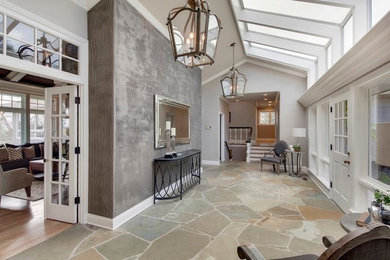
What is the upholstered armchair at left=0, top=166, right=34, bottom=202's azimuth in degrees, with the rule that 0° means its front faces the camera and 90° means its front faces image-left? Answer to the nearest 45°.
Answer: approximately 225°

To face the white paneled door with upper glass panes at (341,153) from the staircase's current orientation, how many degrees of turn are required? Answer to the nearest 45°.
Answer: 0° — it already faces it

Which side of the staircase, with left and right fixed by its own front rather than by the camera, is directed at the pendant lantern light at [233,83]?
front

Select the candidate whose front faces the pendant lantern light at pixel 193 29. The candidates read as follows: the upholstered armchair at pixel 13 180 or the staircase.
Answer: the staircase

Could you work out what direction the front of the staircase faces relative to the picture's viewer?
facing the viewer

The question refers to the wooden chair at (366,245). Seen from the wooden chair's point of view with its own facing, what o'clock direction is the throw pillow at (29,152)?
The throw pillow is roughly at 11 o'clock from the wooden chair.

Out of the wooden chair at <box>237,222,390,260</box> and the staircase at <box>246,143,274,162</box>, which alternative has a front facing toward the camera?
the staircase

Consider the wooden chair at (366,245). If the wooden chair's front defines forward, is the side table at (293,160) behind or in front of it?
in front

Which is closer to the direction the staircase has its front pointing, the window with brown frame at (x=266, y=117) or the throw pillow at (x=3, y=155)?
the throw pillow

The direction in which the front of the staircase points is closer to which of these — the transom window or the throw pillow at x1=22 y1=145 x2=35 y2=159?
the transom window

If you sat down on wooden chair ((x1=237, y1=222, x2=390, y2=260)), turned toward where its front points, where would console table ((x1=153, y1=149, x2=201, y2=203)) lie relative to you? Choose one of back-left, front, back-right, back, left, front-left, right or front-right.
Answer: front

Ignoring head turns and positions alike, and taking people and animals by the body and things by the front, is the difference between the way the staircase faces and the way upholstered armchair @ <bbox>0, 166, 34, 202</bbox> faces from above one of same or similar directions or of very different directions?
very different directions

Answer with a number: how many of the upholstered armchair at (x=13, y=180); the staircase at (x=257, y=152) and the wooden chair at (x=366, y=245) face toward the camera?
1

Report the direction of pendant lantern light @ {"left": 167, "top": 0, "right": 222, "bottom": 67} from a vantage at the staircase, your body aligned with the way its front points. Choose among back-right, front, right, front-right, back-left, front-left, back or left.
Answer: front

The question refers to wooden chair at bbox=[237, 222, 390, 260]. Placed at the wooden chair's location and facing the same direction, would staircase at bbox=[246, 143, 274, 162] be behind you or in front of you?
in front
